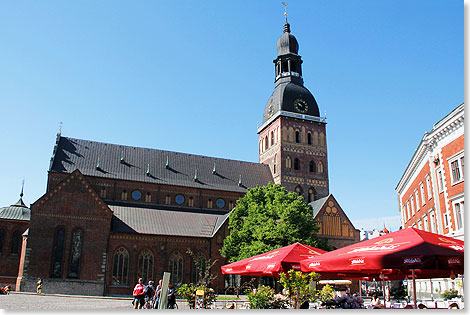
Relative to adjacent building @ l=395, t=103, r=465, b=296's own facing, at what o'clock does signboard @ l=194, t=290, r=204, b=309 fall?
The signboard is roughly at 12 o'clock from the adjacent building.

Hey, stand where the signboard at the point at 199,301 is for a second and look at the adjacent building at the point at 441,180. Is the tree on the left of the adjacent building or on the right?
left

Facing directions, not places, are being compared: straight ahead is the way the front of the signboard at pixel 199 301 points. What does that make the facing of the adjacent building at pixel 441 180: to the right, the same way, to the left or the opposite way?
to the right

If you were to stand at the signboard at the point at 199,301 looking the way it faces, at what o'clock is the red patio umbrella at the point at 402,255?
The red patio umbrella is roughly at 11 o'clock from the signboard.

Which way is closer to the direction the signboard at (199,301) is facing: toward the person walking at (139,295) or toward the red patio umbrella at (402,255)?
the red patio umbrella

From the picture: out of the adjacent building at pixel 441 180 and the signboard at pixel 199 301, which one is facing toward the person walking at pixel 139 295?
the adjacent building

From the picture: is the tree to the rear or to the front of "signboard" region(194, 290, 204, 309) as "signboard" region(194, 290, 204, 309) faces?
to the rear

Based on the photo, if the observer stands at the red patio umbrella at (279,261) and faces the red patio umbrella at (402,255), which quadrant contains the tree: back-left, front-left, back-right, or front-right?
back-left
